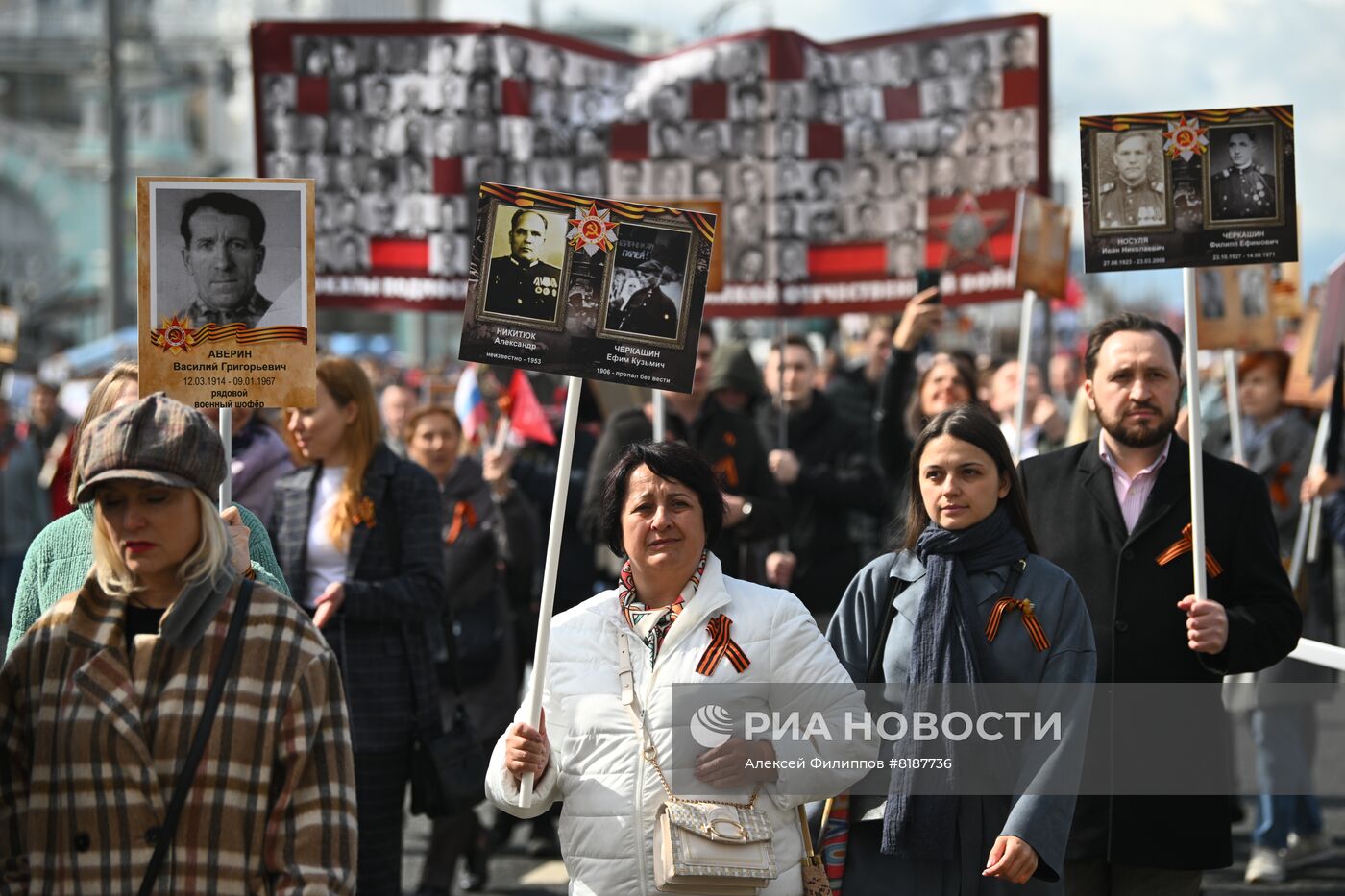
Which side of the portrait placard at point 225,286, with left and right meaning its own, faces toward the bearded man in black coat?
left

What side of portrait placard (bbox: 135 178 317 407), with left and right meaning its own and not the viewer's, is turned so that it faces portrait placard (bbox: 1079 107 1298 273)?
left

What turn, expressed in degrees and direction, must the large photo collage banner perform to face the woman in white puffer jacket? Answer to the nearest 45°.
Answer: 0° — it already faces them

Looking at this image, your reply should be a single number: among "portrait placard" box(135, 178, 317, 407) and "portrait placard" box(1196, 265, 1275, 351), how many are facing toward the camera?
2

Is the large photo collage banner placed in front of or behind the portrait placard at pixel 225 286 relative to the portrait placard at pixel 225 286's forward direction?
behind

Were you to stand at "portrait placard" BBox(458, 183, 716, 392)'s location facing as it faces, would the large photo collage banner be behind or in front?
behind
